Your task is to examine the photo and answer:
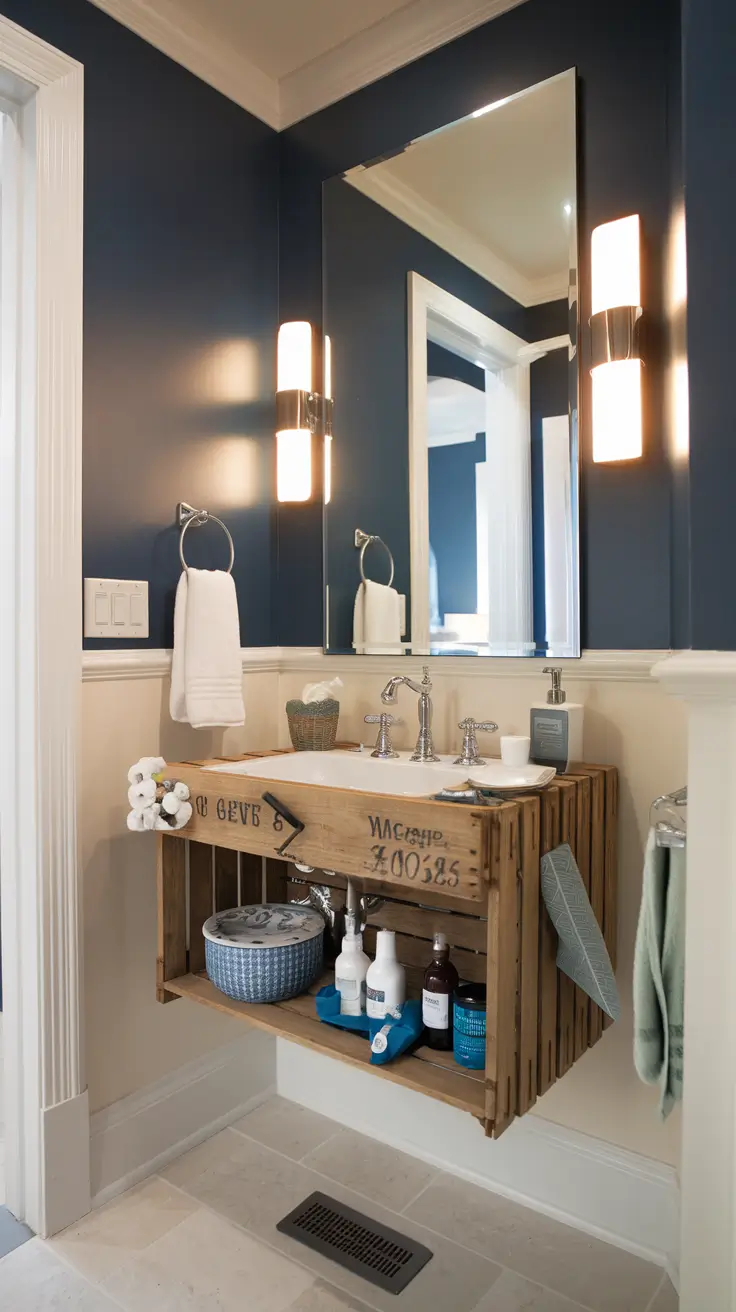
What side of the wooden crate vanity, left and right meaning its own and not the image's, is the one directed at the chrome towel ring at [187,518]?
right

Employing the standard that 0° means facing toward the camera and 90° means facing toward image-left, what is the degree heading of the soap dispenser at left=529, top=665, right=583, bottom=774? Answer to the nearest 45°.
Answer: approximately 45°

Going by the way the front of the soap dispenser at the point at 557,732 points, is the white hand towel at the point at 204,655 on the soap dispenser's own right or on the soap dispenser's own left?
on the soap dispenser's own right

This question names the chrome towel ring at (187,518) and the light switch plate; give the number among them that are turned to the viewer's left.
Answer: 0

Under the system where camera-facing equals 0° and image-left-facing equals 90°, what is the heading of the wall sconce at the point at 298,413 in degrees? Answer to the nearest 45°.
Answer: approximately 45°

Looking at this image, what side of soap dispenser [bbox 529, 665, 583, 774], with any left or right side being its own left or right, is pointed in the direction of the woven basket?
right
